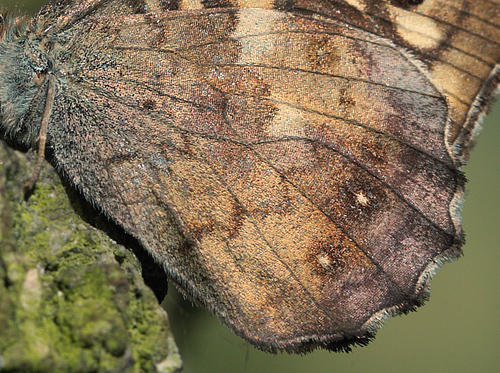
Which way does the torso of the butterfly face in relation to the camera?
to the viewer's left
